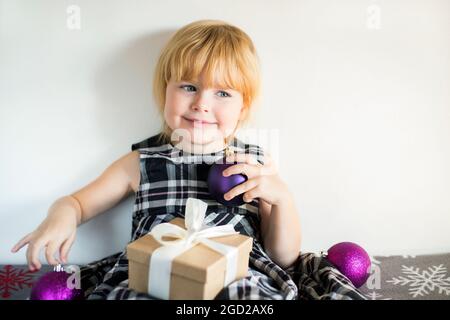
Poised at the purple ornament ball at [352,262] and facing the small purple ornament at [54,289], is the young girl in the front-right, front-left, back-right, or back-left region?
front-right

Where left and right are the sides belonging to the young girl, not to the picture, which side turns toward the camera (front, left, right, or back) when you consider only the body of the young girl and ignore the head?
front

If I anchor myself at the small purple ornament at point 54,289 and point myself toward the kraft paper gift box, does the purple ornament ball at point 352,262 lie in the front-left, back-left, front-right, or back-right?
front-left

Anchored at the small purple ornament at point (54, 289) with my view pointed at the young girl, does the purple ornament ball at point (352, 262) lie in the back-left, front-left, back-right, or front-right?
front-right
